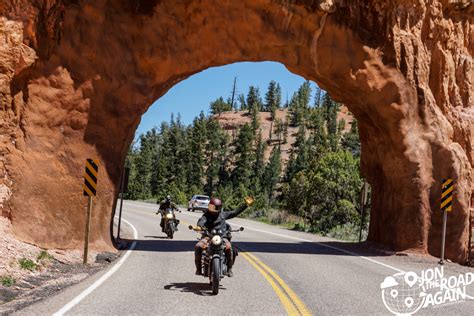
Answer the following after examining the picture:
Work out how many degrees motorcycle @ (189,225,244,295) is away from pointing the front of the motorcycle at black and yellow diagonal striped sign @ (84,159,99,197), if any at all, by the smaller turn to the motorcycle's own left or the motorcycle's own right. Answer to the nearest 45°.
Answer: approximately 135° to the motorcycle's own right

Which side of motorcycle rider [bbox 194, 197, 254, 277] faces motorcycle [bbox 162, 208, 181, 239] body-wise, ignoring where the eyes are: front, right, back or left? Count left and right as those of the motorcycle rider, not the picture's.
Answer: back

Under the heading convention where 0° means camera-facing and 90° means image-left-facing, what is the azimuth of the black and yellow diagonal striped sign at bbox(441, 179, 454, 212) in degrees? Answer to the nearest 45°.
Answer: approximately 0°

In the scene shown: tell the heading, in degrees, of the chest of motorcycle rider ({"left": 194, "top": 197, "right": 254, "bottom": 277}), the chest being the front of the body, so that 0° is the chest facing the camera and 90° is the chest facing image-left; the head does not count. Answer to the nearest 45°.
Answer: approximately 0°
